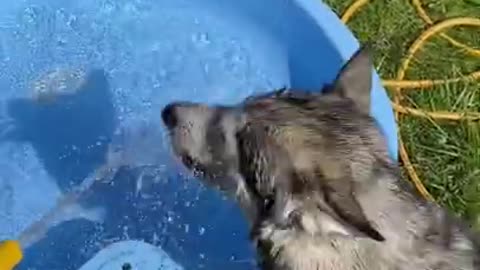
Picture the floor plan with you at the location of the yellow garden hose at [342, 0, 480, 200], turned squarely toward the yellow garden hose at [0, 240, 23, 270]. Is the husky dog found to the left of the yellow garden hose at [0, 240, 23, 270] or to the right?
left

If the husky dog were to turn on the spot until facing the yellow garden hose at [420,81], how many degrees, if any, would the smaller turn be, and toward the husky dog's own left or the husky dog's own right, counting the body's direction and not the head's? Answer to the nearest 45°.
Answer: approximately 45° to the husky dog's own right

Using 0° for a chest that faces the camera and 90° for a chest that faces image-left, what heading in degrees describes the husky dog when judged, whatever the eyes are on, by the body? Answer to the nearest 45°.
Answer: approximately 135°

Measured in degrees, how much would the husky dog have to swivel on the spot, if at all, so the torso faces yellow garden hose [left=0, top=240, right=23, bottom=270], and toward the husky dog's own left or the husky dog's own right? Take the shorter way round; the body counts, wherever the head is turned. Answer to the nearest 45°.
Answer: approximately 45° to the husky dog's own left
